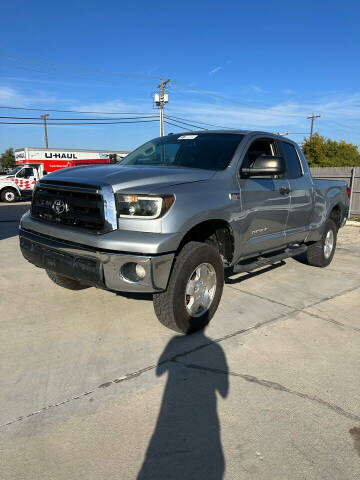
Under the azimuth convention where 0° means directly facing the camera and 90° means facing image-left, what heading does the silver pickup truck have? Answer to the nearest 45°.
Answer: approximately 45°

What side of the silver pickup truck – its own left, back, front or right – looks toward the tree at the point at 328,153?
back

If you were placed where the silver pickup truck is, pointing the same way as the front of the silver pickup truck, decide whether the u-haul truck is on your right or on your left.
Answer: on your right
